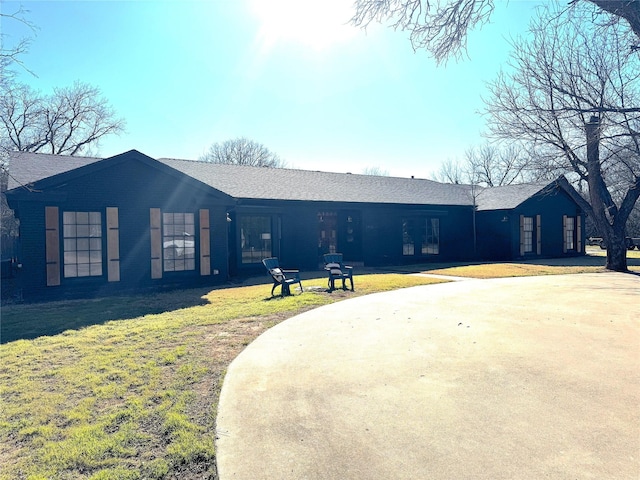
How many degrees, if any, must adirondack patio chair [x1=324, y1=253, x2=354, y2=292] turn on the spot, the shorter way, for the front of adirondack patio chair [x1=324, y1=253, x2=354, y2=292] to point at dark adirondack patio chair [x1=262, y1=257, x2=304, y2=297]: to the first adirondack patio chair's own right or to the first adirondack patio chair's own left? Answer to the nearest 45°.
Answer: approximately 90° to the first adirondack patio chair's own right

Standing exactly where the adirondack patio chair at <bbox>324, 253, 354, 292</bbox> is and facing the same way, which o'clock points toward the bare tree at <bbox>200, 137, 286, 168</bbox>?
The bare tree is roughly at 7 o'clock from the adirondack patio chair.

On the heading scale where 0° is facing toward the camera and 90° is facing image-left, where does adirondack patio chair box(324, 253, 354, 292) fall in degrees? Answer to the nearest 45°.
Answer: approximately 315°
